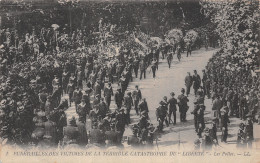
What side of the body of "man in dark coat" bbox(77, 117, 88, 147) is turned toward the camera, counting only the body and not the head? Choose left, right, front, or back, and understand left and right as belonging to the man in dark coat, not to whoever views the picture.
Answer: back

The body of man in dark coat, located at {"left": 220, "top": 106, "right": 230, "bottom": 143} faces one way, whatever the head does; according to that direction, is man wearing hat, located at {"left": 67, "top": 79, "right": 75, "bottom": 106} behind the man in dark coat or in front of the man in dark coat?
in front

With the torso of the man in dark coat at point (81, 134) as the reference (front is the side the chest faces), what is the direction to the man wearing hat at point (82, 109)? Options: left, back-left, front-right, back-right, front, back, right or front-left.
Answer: front

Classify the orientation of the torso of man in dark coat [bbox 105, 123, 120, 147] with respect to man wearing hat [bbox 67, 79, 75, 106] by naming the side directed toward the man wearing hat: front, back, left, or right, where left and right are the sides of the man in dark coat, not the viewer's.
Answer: front

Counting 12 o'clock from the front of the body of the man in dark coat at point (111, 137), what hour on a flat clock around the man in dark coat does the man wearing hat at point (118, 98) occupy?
The man wearing hat is roughly at 12 o'clock from the man in dark coat.

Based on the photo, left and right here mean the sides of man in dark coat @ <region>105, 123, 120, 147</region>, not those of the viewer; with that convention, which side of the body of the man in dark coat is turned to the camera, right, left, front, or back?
back
